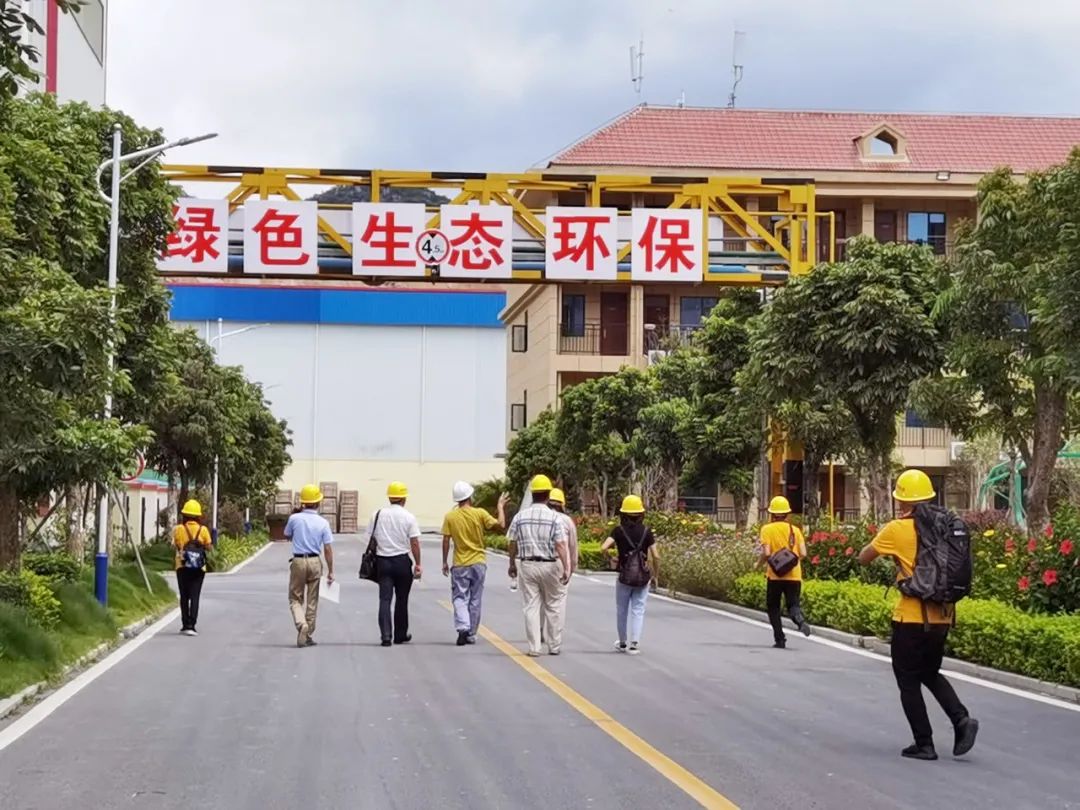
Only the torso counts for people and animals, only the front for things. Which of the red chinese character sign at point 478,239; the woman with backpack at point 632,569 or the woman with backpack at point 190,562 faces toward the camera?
the red chinese character sign

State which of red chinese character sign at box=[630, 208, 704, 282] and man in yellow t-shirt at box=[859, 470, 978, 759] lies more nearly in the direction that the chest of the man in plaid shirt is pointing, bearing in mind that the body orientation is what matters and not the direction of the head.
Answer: the red chinese character sign

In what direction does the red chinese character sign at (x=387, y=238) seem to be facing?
toward the camera

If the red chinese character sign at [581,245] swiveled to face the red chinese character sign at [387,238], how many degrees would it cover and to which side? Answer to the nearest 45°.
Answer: approximately 90° to its right

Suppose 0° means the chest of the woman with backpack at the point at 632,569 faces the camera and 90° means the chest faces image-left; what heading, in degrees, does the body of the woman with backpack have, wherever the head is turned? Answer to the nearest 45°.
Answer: approximately 180°

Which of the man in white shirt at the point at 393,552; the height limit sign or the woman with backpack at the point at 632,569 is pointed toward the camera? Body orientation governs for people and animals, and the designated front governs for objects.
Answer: the height limit sign

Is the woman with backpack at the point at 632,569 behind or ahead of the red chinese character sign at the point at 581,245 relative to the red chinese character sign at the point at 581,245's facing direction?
ahead

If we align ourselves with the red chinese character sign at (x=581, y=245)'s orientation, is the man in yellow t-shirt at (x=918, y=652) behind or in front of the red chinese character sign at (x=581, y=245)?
in front

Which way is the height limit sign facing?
toward the camera

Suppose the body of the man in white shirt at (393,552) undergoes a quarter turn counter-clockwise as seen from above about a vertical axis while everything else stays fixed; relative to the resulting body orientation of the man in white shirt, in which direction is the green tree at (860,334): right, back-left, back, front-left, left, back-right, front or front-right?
back-right

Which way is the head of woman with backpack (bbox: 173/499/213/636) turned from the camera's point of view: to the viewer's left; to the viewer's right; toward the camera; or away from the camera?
away from the camera

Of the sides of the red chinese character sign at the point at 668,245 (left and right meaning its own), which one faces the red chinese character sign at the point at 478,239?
right

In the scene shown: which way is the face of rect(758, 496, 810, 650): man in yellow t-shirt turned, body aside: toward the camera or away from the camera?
away from the camera

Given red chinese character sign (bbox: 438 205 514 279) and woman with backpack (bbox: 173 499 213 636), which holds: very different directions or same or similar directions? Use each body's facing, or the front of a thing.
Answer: very different directions

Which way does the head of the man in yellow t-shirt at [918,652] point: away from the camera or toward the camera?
away from the camera

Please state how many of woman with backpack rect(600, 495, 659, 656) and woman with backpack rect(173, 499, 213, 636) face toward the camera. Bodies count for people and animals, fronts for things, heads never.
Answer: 0

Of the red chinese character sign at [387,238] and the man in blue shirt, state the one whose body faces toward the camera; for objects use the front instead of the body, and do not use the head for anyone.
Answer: the red chinese character sign

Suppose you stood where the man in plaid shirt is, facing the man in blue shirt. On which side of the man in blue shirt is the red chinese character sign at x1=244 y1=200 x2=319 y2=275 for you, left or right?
right
